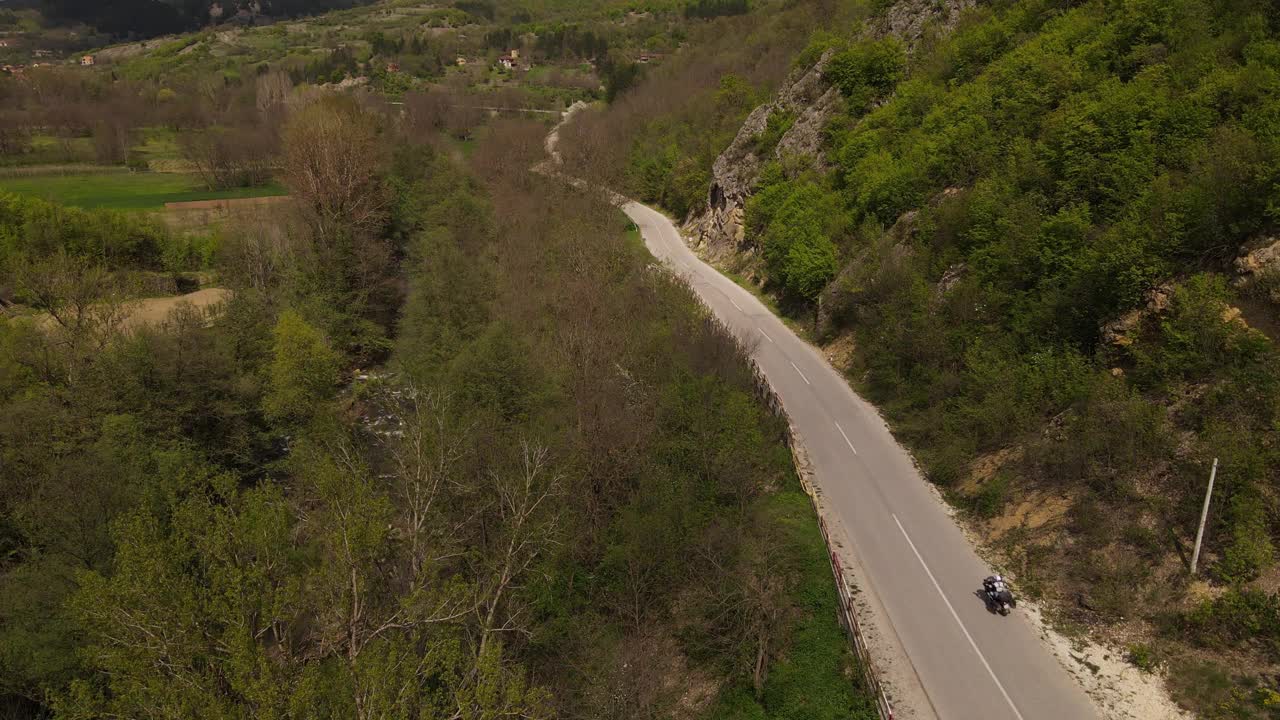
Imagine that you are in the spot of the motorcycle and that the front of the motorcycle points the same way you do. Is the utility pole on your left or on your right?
on your right

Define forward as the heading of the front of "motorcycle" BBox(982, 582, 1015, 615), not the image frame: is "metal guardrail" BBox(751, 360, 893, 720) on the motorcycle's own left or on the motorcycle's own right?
on the motorcycle's own left

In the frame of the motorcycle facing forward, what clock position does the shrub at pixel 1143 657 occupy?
The shrub is roughly at 5 o'clock from the motorcycle.

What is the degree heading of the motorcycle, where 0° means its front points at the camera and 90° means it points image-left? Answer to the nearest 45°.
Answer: approximately 135°

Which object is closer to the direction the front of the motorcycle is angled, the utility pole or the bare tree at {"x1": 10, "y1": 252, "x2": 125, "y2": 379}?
the bare tree

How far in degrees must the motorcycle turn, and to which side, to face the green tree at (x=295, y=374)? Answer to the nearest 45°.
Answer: approximately 45° to its left

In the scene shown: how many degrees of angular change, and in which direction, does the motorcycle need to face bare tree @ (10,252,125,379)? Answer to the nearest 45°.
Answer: approximately 45° to its left

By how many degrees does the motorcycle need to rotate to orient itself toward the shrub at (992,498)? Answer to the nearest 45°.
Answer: approximately 45° to its right
